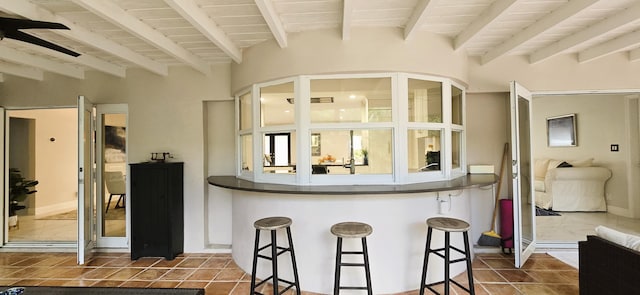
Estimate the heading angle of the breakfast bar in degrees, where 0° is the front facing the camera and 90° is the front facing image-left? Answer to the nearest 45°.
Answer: approximately 0°

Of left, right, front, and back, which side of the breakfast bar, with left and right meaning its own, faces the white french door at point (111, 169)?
right

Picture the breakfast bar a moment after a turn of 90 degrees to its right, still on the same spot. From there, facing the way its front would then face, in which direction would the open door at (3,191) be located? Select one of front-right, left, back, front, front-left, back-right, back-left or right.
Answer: front

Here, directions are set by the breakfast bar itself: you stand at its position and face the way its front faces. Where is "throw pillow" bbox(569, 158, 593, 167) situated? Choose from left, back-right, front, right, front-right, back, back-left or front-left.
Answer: back-left

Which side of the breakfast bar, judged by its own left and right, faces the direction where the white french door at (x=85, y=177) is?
right

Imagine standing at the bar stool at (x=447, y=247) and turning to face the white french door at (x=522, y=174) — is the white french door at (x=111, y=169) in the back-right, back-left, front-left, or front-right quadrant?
back-left

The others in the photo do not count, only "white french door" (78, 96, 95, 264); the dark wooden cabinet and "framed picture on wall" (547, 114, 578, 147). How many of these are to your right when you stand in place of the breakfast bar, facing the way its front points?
2

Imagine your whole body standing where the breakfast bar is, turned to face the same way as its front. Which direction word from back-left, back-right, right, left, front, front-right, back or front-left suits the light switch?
back-left

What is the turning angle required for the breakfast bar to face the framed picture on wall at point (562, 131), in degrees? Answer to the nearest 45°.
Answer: approximately 135° to its left

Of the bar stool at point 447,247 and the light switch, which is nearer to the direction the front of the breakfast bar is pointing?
the bar stool
